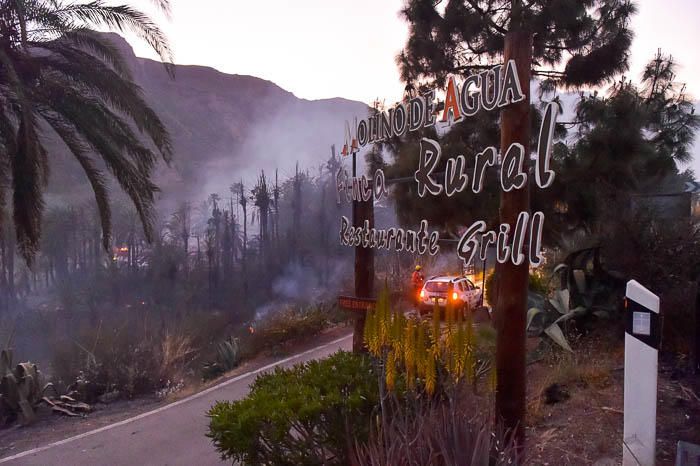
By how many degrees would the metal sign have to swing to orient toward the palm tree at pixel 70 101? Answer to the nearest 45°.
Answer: approximately 90° to its right

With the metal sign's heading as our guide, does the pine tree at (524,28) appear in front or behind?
behind

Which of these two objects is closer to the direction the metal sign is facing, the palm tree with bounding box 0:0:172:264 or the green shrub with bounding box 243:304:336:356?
the palm tree

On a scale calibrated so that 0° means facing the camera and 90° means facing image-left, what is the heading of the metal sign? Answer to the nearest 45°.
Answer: approximately 45°

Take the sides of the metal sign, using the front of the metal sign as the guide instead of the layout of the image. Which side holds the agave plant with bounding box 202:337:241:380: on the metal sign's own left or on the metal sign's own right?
on the metal sign's own right

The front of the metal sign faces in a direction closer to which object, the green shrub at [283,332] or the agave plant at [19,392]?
the agave plant

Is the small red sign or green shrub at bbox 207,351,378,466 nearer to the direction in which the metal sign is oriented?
the green shrub

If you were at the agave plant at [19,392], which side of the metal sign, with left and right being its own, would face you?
right
